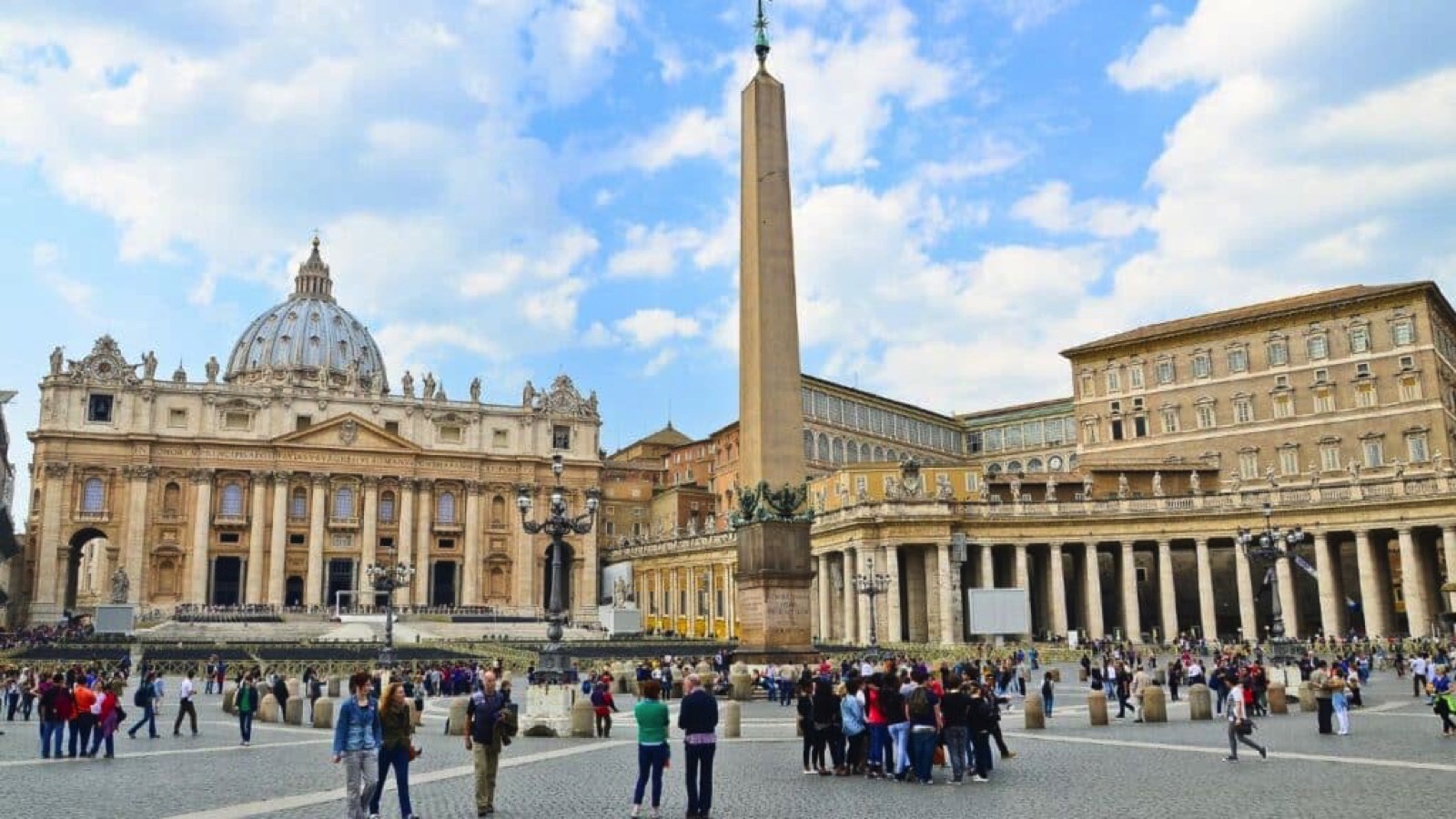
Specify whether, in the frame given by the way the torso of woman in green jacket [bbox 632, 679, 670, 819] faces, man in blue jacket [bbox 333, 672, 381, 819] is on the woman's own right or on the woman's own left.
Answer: on the woman's own left

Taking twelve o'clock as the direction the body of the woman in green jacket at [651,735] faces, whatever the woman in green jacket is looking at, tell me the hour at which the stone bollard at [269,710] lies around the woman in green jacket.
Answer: The stone bollard is roughly at 11 o'clock from the woman in green jacket.

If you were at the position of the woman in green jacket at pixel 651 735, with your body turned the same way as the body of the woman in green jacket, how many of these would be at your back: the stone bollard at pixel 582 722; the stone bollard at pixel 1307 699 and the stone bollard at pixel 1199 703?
0

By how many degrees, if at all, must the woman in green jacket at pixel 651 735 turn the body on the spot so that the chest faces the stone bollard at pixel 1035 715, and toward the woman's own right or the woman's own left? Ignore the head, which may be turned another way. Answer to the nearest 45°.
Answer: approximately 45° to the woman's own right

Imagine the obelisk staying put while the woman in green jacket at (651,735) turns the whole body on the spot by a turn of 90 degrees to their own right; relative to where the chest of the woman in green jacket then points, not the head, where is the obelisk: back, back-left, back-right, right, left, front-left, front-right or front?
left

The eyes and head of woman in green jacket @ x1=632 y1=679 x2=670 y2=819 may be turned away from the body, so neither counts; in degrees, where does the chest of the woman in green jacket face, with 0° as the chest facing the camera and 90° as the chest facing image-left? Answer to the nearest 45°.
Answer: approximately 180°

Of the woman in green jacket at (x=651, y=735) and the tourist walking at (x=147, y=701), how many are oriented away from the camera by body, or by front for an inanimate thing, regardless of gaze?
1

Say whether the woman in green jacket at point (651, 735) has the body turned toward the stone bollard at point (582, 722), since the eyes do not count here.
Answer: yes

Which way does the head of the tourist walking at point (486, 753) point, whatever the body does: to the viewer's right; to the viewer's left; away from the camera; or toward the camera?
toward the camera

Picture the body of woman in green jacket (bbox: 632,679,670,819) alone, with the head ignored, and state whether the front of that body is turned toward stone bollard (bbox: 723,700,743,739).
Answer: yes

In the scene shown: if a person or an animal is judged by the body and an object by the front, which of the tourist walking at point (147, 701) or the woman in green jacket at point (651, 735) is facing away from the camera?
the woman in green jacket

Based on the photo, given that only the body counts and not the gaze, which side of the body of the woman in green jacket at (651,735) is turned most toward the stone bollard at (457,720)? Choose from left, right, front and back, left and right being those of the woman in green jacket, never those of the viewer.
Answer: front

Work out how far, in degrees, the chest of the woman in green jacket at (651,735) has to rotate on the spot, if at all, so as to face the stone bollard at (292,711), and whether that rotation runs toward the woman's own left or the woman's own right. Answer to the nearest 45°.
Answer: approximately 45° to the woman's own left

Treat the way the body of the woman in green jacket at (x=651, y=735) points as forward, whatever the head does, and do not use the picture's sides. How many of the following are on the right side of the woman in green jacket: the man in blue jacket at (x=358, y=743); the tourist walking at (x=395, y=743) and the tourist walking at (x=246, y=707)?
0
